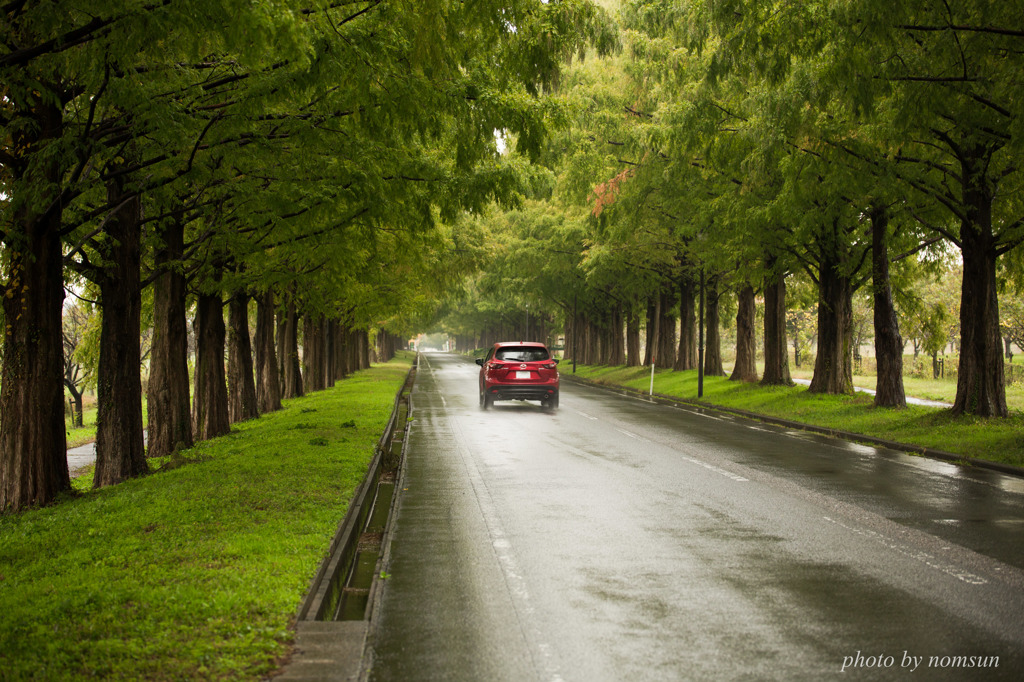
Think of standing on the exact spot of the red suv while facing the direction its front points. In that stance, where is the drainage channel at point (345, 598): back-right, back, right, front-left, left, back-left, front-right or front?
back

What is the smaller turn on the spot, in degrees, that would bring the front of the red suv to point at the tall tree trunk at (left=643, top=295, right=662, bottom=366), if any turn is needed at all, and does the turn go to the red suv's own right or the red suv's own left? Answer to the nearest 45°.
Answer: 0° — it already faces it

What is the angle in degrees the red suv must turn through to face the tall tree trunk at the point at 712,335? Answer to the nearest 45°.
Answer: approximately 45° to its right

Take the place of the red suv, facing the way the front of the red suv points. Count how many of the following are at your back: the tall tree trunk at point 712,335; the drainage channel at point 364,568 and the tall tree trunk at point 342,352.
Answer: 1

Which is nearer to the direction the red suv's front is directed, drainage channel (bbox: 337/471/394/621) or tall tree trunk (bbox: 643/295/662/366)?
the tall tree trunk

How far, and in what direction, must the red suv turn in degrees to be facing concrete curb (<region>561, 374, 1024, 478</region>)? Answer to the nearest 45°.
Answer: approximately 135° to its right

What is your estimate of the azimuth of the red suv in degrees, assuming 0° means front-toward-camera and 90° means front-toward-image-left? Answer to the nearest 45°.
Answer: approximately 180°

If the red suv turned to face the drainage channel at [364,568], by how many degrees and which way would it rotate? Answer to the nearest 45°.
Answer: approximately 180°

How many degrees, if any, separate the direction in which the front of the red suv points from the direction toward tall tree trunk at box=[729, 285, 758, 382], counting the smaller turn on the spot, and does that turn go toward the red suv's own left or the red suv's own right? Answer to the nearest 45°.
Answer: approximately 45° to the red suv's own right
